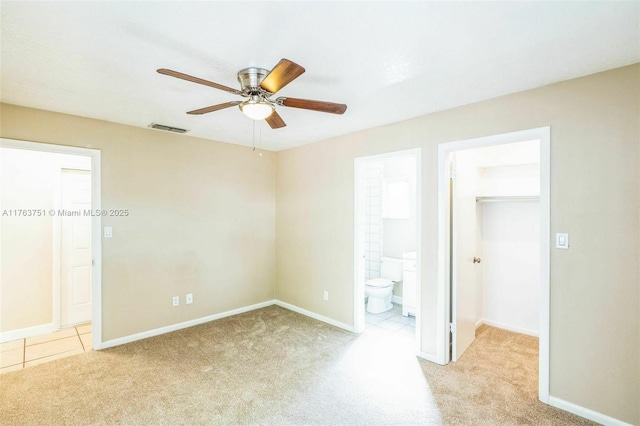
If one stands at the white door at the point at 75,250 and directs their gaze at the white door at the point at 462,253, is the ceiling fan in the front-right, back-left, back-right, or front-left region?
front-right

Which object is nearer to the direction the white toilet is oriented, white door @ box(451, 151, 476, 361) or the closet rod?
the white door

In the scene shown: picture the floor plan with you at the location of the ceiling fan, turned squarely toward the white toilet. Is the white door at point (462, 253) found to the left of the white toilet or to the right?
right

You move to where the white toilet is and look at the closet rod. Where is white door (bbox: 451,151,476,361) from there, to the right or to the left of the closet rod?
right

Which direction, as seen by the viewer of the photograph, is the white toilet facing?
facing the viewer and to the left of the viewer

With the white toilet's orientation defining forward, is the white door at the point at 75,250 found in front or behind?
in front

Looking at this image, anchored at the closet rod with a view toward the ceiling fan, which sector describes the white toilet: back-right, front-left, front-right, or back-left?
front-right

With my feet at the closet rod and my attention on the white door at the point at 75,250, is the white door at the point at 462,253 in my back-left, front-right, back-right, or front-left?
front-left

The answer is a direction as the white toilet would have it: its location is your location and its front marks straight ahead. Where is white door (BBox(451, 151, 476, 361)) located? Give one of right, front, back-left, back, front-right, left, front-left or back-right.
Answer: left

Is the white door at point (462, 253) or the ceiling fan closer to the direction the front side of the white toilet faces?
the ceiling fan

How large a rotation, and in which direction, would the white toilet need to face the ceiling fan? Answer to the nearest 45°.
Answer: approximately 45° to its left

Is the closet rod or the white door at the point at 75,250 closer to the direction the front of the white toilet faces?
the white door

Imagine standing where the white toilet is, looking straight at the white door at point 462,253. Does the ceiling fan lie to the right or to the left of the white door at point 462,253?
right

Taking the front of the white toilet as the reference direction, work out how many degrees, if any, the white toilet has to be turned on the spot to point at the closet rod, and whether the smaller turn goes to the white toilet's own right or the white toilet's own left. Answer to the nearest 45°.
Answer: approximately 135° to the white toilet's own left
